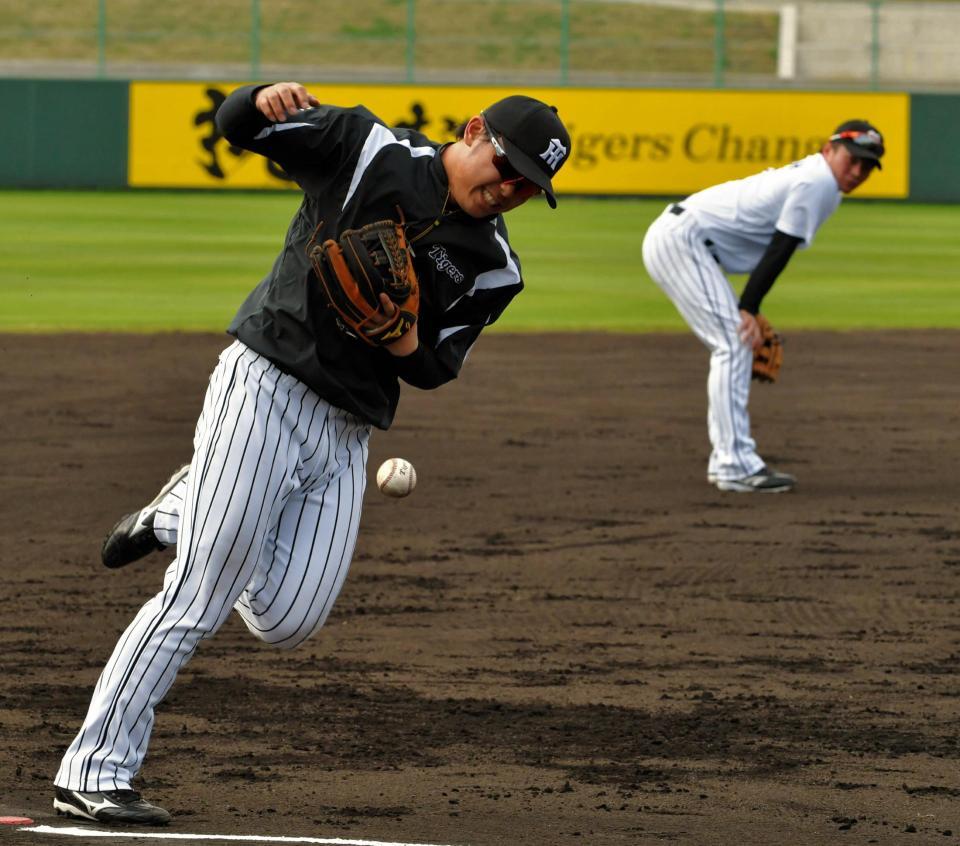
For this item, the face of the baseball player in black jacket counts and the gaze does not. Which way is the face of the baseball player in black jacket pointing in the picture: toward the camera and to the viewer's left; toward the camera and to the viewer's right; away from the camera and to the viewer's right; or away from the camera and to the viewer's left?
toward the camera and to the viewer's right

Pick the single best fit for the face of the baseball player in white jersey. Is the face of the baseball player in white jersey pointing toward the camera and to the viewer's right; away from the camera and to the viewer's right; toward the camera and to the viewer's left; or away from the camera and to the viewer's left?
toward the camera and to the viewer's right

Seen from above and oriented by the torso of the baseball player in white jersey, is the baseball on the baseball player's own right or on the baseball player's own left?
on the baseball player's own right

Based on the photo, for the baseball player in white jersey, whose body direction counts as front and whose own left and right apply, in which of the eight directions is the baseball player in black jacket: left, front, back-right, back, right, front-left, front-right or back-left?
right
